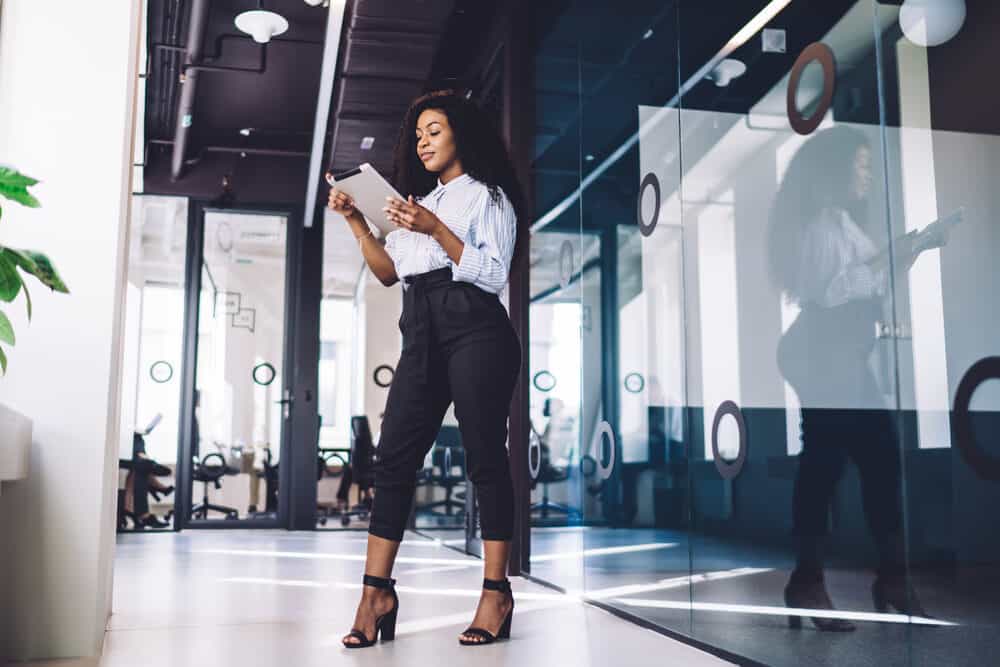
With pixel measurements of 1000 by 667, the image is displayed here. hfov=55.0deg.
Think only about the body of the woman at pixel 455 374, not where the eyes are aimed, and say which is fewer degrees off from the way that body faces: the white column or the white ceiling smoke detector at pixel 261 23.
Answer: the white column

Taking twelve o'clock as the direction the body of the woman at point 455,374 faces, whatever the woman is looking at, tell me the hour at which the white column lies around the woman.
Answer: The white column is roughly at 1 o'clock from the woman.

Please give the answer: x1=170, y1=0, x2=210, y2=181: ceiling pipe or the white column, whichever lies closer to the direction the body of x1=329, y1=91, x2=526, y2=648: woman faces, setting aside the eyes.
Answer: the white column

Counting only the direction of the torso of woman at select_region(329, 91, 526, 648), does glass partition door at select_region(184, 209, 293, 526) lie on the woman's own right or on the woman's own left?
on the woman's own right

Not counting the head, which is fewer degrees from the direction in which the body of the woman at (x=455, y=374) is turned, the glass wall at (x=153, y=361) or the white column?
the white column

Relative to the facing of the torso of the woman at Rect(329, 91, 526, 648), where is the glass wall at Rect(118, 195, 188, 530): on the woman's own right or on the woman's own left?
on the woman's own right

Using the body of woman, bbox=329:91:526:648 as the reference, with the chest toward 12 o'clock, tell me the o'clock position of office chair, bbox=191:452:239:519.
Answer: The office chair is roughly at 4 o'clock from the woman.

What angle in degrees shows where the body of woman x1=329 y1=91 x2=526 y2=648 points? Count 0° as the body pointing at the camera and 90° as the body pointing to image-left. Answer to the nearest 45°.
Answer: approximately 45°

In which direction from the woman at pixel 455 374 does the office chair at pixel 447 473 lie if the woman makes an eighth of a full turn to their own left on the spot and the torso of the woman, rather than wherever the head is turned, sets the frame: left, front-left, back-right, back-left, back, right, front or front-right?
back
